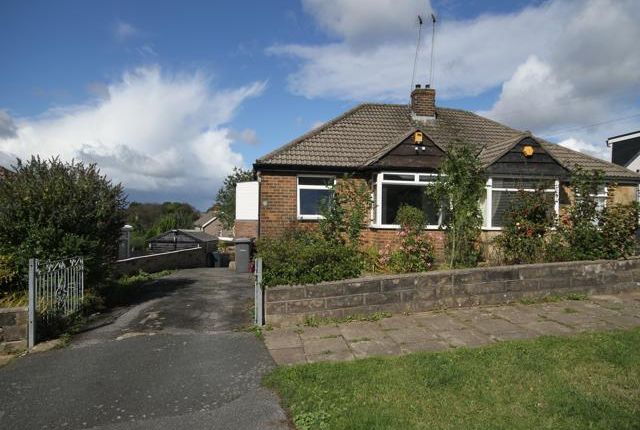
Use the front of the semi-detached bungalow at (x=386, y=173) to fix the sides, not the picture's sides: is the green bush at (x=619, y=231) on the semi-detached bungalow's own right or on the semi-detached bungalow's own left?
on the semi-detached bungalow's own left

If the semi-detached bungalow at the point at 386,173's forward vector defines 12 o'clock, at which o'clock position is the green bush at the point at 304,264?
The green bush is roughly at 12 o'clock from the semi-detached bungalow.

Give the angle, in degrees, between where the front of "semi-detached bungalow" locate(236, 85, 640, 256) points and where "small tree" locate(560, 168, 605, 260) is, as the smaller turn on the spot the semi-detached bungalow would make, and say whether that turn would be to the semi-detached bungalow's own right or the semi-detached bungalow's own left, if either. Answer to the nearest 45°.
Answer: approximately 45° to the semi-detached bungalow's own left

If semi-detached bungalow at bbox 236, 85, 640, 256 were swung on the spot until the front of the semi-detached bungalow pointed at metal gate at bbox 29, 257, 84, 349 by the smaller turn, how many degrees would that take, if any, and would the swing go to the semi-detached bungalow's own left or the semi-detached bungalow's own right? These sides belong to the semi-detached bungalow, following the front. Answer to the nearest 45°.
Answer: approximately 45° to the semi-detached bungalow's own right

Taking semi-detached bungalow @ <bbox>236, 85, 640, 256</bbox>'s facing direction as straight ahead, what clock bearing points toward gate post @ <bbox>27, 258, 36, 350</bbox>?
The gate post is roughly at 1 o'clock from the semi-detached bungalow.

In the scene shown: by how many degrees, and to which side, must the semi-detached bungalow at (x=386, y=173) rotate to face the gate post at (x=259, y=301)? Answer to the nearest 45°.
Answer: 0° — it already faces it

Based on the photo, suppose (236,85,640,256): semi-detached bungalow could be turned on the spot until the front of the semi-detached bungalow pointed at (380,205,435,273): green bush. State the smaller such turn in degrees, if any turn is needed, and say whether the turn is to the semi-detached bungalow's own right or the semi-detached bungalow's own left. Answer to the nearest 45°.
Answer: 0° — it already faces it

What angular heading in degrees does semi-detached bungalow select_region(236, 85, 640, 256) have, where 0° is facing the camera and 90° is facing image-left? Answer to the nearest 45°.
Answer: approximately 0°

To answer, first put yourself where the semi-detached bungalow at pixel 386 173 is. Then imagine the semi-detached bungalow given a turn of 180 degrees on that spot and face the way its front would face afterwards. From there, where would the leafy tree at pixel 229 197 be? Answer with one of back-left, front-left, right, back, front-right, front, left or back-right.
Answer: front-left

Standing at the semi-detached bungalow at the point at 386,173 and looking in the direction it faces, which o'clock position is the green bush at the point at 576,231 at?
The green bush is roughly at 10 o'clock from the semi-detached bungalow.

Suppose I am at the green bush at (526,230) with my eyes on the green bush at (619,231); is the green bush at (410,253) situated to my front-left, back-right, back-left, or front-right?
back-right

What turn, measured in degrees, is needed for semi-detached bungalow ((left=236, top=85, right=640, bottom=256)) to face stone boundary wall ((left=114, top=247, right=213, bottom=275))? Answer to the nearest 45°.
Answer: approximately 90° to its right
